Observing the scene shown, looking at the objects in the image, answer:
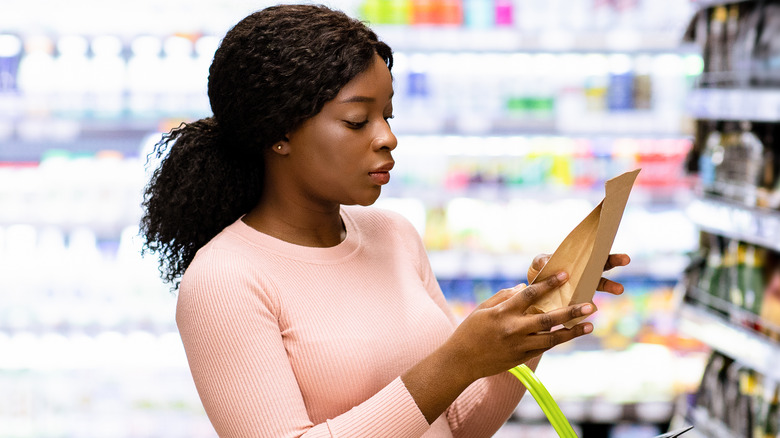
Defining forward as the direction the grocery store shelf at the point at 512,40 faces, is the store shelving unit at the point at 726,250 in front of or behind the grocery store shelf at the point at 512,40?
in front

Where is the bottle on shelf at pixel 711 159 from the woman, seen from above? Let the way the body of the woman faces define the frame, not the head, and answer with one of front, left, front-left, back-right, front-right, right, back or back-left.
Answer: left

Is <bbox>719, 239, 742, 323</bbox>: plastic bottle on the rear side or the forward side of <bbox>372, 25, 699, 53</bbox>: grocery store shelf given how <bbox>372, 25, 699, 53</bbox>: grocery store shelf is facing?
on the forward side

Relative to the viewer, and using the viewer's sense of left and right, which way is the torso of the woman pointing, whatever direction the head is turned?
facing the viewer and to the right of the viewer

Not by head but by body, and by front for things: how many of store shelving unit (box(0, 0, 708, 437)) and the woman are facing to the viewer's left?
0

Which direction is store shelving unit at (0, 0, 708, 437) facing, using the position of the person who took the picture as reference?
facing the viewer

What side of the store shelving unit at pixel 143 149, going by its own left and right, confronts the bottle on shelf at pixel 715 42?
left

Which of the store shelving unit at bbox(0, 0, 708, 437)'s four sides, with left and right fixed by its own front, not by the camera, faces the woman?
front
